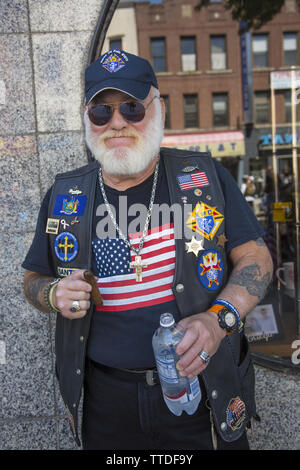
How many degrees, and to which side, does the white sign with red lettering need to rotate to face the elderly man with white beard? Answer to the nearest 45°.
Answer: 0° — it already faces them

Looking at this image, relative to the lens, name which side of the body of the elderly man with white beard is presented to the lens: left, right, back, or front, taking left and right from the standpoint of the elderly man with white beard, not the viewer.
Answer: front

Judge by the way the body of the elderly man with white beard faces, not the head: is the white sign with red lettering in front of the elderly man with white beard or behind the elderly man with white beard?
behind

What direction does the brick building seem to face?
toward the camera

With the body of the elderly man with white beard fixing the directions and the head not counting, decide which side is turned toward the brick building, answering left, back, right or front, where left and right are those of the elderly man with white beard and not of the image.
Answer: back

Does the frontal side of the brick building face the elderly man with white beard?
yes

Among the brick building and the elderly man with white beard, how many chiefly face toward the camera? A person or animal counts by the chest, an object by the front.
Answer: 2

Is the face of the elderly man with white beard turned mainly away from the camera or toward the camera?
toward the camera

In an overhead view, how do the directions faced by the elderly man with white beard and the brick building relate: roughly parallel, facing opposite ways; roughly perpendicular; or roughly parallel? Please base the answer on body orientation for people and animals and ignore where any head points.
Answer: roughly parallel
